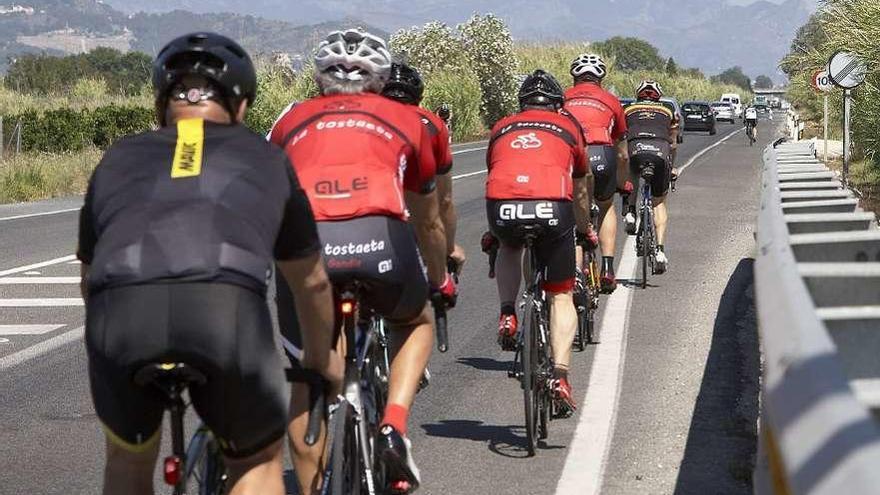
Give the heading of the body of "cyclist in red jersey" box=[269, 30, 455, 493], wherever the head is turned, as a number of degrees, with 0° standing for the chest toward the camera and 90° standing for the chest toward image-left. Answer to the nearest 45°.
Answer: approximately 180°

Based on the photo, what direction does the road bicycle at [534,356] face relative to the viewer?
away from the camera

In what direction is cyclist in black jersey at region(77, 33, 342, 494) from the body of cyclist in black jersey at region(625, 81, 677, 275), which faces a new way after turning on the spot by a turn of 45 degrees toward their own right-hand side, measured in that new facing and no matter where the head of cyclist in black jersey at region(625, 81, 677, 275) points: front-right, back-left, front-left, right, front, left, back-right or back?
back-right

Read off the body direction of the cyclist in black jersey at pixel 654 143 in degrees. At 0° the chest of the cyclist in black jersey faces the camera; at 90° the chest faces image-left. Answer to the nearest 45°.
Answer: approximately 180°

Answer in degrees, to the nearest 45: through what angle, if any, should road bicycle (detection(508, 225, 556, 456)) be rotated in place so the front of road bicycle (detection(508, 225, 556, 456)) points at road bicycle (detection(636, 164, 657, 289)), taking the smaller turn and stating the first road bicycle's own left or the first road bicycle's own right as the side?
0° — it already faces it

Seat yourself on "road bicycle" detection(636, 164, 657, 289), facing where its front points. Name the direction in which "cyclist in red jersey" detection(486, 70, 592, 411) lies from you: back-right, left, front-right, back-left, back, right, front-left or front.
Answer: back

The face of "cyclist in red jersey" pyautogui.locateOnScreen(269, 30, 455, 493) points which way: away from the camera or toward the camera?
away from the camera

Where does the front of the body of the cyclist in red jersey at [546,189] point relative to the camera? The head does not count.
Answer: away from the camera

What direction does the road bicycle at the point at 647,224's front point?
away from the camera

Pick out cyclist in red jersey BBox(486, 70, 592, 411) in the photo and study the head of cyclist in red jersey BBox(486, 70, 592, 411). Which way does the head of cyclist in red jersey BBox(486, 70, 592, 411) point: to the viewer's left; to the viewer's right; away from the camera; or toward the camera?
away from the camera

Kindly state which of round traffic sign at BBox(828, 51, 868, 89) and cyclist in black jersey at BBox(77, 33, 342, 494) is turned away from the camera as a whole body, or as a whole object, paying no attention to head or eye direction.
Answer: the cyclist in black jersey

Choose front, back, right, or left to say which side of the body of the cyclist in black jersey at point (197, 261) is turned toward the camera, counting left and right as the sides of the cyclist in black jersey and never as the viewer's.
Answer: back

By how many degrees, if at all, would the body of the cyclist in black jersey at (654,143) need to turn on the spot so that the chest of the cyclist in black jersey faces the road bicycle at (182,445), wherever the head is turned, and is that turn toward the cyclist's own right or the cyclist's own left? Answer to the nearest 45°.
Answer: approximately 180°

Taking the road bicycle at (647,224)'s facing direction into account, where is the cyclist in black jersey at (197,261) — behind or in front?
behind

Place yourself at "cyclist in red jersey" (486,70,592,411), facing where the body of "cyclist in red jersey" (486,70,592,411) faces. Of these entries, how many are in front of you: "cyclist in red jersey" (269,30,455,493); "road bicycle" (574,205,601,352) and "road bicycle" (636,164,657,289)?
2
